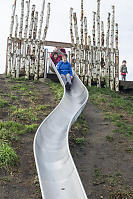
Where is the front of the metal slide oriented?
toward the camera
